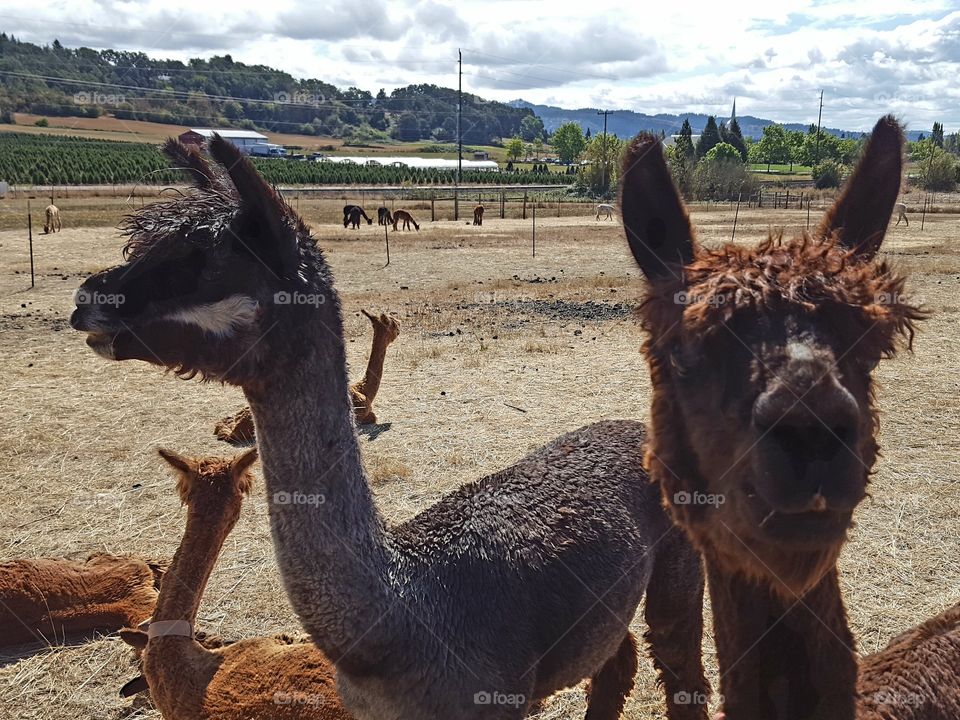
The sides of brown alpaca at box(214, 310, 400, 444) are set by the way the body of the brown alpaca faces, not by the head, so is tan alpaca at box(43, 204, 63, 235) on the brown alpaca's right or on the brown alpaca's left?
on the brown alpaca's left

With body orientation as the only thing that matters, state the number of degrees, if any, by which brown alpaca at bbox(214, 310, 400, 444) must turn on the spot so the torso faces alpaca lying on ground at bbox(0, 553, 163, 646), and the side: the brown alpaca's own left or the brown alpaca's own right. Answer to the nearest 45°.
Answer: approximately 135° to the brown alpaca's own right

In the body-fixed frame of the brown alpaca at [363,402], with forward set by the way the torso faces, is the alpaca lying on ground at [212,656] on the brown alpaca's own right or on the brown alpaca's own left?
on the brown alpaca's own right

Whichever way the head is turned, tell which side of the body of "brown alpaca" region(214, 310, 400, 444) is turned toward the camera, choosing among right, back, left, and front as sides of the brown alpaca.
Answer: right

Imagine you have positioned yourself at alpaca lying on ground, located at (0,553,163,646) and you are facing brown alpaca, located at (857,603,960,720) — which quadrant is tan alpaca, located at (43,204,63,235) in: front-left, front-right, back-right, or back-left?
back-left

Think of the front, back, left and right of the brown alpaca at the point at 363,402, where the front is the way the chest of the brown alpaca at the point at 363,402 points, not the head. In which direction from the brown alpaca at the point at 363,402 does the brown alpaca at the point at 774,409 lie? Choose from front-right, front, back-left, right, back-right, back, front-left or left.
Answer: right

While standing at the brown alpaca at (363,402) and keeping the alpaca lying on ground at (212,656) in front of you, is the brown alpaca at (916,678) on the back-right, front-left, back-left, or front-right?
front-left
